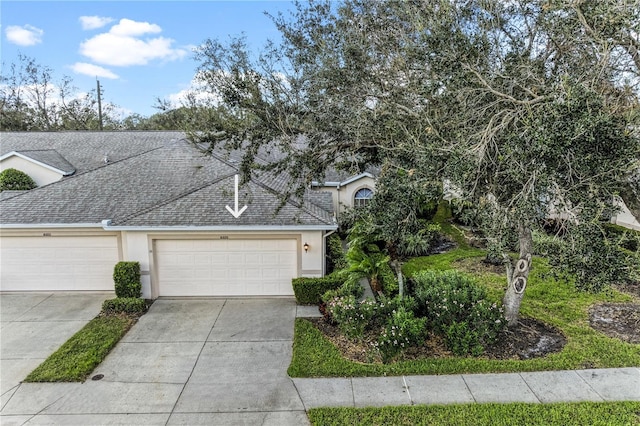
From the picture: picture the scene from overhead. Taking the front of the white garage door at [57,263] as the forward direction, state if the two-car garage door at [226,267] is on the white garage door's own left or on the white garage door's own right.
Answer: on the white garage door's own left

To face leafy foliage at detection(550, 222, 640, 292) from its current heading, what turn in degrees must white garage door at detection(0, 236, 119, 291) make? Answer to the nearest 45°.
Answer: approximately 45° to its left

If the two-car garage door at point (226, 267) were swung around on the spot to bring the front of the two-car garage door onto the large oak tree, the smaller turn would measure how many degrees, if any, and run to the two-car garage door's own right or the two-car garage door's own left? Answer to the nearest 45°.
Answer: approximately 45° to the two-car garage door's own left

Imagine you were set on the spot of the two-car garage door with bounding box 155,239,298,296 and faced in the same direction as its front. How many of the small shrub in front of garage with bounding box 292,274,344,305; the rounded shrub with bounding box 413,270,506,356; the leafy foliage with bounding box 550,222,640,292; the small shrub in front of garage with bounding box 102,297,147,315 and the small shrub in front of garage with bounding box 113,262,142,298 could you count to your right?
2

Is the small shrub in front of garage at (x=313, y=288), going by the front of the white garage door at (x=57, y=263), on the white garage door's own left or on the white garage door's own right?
on the white garage door's own left

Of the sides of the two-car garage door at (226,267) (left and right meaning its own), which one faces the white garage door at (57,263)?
right

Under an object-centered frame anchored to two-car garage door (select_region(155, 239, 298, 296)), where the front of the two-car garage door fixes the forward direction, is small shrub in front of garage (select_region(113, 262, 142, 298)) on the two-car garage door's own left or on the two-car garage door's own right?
on the two-car garage door's own right

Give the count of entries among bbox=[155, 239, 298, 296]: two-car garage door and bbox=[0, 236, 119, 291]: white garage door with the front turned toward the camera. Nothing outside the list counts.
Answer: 2

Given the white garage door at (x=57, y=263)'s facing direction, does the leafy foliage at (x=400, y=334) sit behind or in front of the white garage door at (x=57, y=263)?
in front

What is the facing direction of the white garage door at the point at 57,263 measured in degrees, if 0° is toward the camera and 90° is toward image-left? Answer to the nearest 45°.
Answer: approximately 0°

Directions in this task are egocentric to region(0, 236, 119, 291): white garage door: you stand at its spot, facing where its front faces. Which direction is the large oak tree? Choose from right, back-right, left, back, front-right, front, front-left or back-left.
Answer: front-left

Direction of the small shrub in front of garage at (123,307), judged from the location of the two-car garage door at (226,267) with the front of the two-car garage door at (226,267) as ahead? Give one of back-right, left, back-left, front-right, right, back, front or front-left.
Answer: right

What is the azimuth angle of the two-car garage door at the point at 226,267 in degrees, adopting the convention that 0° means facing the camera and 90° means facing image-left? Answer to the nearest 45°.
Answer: approximately 0°

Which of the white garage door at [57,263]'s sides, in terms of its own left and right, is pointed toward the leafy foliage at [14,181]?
back
